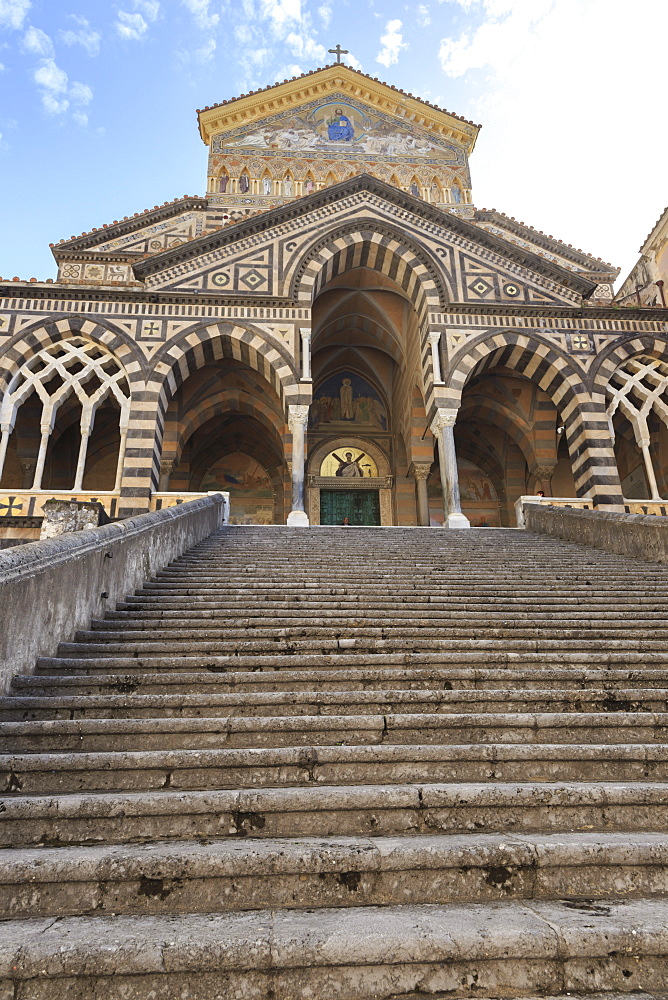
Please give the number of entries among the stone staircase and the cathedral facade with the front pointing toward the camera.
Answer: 2

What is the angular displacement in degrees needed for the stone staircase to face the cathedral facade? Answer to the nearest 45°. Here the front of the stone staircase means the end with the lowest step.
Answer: approximately 180°

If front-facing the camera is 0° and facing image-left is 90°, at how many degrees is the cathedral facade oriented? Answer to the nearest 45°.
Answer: approximately 0°

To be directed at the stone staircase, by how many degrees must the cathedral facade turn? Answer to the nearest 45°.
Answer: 0° — it already faces it
